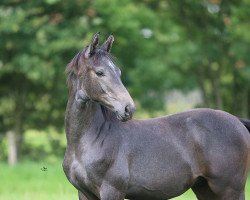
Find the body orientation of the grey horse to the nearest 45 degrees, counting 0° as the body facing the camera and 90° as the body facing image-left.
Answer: approximately 90°

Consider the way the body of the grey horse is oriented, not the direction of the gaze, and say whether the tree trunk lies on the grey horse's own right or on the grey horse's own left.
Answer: on the grey horse's own right
